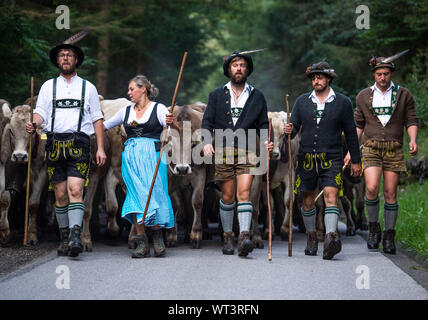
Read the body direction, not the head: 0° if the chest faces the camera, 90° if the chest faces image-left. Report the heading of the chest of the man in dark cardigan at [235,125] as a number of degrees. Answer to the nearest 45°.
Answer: approximately 0°

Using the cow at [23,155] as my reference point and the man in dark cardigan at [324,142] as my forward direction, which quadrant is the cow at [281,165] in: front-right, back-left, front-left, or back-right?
front-left

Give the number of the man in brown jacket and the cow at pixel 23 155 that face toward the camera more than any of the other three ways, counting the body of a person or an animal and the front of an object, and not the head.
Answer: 2

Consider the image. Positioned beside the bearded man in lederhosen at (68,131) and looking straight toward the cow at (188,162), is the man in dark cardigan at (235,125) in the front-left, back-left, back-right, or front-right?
front-right

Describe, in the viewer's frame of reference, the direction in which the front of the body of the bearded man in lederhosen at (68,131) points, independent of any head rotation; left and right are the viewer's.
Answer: facing the viewer

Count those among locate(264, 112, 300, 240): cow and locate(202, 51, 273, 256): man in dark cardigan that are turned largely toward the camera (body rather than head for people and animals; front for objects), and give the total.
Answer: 2

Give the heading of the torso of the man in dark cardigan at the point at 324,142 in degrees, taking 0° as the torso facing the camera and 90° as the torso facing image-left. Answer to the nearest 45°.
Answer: approximately 0°

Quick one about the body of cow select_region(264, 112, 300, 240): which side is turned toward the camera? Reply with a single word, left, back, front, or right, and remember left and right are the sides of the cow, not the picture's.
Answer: front

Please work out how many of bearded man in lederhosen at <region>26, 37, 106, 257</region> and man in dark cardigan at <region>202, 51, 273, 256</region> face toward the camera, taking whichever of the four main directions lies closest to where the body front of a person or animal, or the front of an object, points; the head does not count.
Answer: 2

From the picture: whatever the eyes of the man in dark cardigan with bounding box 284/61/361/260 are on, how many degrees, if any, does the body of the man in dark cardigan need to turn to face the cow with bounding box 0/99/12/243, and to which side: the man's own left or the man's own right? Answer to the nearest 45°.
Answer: approximately 90° to the man's own right

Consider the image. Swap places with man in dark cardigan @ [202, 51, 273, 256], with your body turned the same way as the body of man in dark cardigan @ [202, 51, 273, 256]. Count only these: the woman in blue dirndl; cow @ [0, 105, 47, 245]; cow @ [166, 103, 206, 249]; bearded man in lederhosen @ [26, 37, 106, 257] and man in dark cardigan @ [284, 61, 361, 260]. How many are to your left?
1
